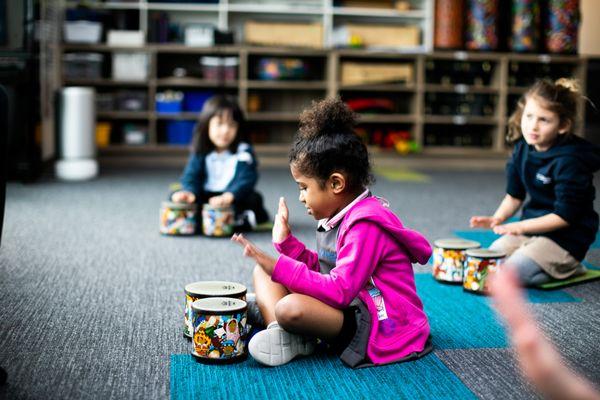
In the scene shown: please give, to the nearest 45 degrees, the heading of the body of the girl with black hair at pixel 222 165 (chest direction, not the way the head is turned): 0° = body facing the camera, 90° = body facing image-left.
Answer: approximately 0°

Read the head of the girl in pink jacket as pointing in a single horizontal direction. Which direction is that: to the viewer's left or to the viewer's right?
to the viewer's left

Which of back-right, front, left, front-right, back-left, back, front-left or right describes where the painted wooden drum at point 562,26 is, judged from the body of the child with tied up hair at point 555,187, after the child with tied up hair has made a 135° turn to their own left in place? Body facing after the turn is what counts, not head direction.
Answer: left

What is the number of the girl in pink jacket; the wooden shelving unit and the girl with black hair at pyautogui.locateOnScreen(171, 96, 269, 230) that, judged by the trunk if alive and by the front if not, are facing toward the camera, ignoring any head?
2

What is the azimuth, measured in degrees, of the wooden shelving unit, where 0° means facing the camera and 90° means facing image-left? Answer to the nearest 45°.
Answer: approximately 0°

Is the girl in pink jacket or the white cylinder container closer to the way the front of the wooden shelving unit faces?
the girl in pink jacket

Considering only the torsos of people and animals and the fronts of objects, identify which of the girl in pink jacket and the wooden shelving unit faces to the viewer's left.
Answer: the girl in pink jacket

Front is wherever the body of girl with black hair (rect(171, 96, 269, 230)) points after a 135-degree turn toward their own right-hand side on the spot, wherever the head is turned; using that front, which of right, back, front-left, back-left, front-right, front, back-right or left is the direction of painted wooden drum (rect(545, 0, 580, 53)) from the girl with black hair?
right

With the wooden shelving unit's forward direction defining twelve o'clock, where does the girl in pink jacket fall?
The girl in pink jacket is roughly at 12 o'clock from the wooden shelving unit.

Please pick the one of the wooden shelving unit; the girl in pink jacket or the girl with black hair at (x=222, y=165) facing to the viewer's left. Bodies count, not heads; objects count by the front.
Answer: the girl in pink jacket

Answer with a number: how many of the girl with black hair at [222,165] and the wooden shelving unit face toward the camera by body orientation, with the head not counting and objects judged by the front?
2

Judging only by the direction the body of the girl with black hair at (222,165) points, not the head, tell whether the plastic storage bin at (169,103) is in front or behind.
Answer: behind

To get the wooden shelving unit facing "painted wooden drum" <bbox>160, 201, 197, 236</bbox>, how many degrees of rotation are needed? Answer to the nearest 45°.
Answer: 0° — it already faces it

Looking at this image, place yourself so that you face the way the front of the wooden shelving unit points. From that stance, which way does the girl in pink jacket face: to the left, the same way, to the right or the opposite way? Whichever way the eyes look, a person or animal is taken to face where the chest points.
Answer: to the right

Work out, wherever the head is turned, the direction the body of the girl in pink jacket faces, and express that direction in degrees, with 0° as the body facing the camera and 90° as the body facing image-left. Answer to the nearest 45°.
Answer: approximately 90°

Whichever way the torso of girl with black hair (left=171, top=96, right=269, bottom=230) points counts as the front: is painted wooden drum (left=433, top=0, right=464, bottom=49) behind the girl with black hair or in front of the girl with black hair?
behind
